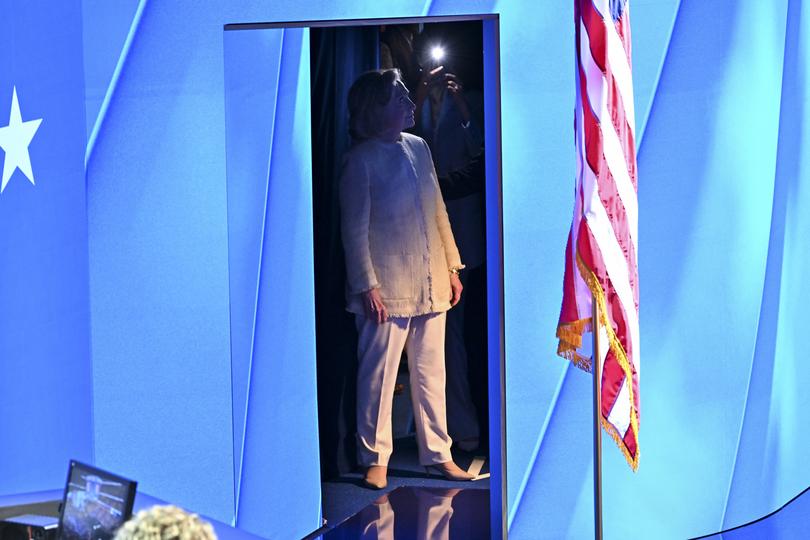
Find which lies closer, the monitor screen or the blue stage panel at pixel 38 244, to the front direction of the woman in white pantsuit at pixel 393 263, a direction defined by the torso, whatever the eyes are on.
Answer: the monitor screen

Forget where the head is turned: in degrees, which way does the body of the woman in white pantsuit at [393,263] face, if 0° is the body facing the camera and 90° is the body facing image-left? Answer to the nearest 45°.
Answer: approximately 315°

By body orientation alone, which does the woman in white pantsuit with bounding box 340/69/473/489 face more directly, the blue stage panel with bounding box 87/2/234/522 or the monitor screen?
the monitor screen

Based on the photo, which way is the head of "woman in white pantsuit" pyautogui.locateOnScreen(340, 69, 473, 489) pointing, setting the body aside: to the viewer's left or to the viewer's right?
to the viewer's right

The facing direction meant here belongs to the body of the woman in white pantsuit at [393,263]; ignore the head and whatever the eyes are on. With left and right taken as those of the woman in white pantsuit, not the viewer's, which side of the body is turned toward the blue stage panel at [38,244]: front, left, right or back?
right

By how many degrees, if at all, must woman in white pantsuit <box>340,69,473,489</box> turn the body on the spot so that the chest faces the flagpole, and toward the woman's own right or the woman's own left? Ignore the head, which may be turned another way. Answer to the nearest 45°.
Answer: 0° — they already face it

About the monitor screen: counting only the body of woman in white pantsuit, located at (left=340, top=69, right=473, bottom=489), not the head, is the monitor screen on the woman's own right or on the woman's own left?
on the woman's own right

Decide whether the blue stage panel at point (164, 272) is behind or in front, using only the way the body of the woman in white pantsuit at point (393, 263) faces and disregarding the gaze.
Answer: behind
